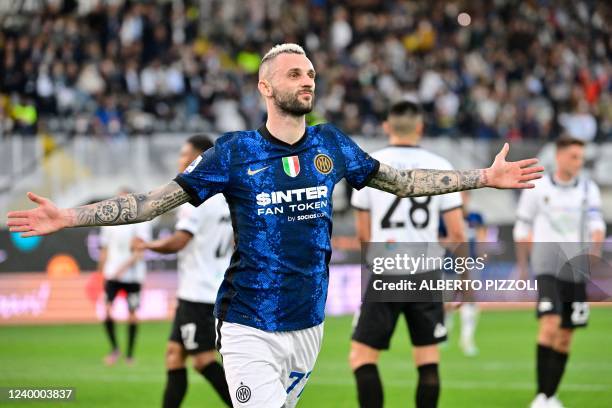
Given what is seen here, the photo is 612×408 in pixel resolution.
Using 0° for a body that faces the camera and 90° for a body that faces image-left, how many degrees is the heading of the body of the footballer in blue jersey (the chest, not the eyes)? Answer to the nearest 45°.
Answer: approximately 315°
